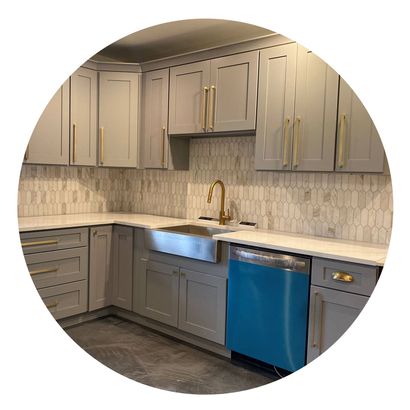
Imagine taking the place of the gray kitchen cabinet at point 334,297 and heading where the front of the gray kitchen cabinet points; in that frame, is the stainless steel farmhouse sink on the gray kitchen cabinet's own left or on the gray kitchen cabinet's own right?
on the gray kitchen cabinet's own right

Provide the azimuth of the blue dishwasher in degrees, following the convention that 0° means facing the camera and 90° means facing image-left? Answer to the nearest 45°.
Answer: approximately 45°

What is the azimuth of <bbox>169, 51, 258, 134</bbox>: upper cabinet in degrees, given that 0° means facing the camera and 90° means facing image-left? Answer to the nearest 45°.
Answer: approximately 45°

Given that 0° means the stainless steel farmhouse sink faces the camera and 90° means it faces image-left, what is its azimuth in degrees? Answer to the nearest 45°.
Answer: approximately 45°

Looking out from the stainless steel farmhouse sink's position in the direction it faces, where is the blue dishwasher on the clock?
The blue dishwasher is roughly at 9 o'clock from the stainless steel farmhouse sink.
